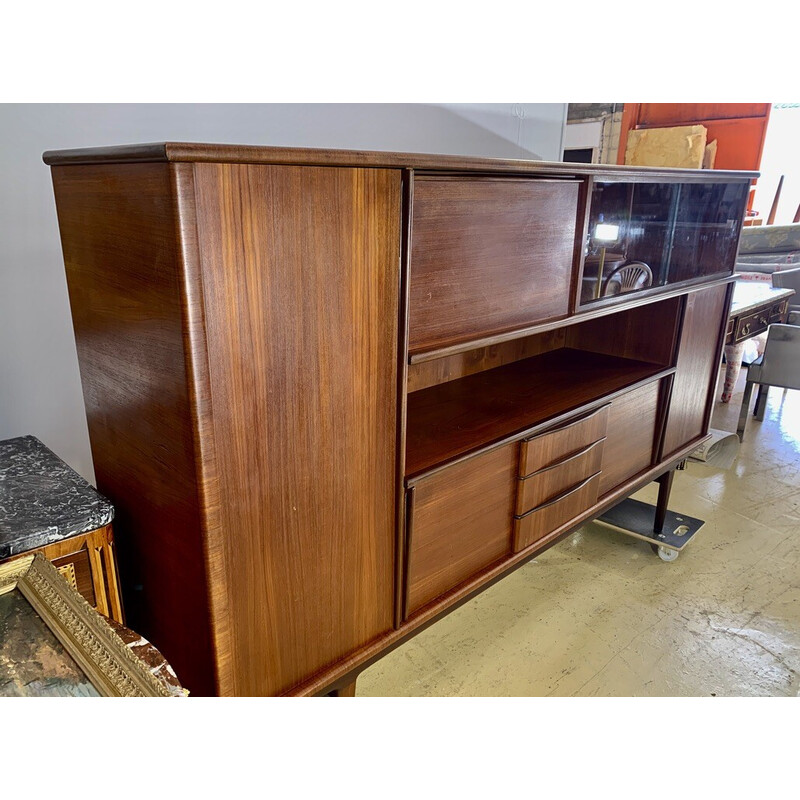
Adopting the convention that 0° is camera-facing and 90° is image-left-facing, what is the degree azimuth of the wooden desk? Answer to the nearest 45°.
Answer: approximately 315°

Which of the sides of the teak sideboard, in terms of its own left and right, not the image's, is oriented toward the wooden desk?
left

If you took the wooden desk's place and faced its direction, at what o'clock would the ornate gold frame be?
The ornate gold frame is roughly at 2 o'clock from the wooden desk.

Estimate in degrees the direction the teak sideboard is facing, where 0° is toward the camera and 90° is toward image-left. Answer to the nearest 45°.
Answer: approximately 315°

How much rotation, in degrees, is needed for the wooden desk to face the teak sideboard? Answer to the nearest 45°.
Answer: approximately 45° to its right
